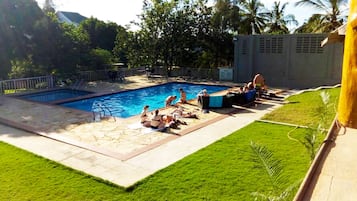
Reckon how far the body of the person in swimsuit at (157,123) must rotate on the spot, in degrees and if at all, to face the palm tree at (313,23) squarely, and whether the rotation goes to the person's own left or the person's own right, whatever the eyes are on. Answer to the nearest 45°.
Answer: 0° — they already face it

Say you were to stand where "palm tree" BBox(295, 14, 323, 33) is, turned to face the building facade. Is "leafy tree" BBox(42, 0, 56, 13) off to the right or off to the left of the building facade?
right

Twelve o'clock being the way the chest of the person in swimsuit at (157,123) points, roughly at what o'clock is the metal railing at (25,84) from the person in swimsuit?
The metal railing is roughly at 9 o'clock from the person in swimsuit.

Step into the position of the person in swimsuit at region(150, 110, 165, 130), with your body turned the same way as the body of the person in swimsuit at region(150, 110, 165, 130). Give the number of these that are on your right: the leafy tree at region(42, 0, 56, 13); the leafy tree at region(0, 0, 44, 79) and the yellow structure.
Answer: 1

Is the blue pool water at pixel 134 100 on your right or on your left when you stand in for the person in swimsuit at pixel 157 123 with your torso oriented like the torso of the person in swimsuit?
on your left

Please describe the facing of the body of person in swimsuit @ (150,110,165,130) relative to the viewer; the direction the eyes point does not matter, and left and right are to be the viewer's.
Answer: facing away from the viewer and to the right of the viewer

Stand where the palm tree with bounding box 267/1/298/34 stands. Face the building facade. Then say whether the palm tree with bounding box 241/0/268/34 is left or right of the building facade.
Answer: right

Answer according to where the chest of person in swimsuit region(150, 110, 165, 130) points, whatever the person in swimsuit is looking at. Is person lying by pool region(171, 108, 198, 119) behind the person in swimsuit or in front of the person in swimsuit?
in front

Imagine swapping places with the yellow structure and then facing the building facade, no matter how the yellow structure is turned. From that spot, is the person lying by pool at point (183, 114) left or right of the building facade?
left

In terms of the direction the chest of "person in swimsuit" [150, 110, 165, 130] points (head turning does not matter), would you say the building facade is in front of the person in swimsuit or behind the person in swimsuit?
in front

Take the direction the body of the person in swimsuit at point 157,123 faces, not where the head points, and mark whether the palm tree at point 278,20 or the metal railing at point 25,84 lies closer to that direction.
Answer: the palm tree

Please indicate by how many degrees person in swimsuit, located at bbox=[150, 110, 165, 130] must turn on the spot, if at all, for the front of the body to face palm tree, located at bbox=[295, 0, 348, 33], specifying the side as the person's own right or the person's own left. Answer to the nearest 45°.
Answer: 0° — they already face it
